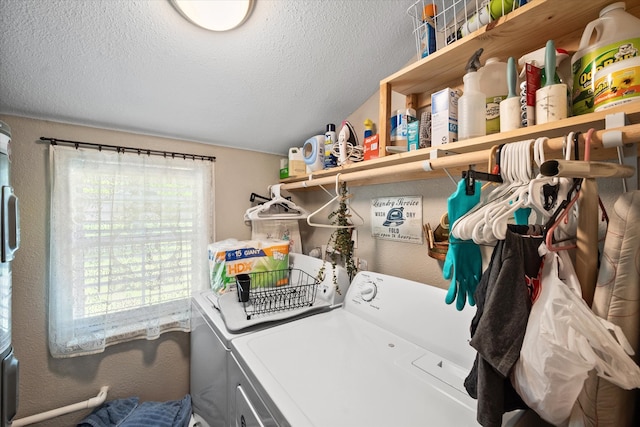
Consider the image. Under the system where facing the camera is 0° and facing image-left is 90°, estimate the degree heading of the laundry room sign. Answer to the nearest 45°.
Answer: approximately 45°

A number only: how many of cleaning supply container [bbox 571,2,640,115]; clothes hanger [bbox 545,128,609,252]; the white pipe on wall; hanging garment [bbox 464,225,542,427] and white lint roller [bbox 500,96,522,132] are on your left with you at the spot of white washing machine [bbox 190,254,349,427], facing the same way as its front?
4

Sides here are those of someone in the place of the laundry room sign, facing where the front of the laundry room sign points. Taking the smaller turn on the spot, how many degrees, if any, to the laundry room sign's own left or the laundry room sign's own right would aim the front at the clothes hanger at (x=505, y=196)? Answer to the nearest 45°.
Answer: approximately 45° to the laundry room sign's own left

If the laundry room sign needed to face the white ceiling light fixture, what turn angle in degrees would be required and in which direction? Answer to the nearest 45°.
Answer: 0° — it already faces it

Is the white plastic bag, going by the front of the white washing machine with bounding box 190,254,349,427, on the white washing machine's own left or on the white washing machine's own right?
on the white washing machine's own left

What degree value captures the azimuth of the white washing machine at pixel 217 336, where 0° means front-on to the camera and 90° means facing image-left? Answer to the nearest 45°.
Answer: approximately 45°
